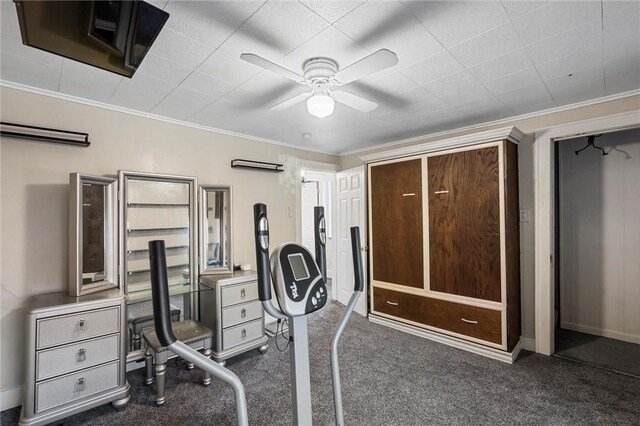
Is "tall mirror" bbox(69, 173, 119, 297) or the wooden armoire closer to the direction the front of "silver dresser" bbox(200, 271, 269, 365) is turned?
the wooden armoire

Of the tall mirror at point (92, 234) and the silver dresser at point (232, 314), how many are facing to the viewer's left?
0

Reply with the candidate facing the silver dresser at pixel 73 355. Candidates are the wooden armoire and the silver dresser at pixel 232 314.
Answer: the wooden armoire

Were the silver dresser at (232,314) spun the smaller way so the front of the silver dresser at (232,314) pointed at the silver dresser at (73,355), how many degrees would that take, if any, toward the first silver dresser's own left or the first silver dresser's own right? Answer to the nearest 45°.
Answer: approximately 90° to the first silver dresser's own right

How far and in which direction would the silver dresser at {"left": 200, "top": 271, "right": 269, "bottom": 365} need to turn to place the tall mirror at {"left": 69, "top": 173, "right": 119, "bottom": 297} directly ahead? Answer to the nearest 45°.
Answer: approximately 135° to its right

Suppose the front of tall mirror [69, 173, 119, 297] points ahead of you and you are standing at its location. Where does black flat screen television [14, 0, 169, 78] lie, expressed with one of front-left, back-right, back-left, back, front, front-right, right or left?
front-right
